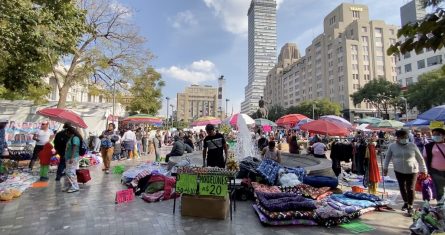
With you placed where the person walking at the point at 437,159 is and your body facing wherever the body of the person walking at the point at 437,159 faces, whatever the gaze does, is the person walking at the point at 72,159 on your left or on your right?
on your right

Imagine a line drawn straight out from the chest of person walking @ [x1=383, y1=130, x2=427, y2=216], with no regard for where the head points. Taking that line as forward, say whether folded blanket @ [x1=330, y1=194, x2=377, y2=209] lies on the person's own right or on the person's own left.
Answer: on the person's own right

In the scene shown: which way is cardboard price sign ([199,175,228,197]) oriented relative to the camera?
toward the camera

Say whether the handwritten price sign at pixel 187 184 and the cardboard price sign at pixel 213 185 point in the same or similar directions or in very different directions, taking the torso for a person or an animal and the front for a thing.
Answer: same or similar directions

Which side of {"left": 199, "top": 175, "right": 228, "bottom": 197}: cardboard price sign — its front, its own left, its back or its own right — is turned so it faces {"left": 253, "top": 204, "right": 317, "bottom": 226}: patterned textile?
left

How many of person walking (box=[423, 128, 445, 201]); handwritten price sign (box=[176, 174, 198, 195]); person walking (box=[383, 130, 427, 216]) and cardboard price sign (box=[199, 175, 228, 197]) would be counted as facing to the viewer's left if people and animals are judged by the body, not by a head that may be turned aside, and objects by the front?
0

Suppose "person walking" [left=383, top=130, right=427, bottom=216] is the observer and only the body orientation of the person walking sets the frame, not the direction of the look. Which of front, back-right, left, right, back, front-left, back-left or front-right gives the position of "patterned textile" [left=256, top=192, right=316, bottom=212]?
front-right

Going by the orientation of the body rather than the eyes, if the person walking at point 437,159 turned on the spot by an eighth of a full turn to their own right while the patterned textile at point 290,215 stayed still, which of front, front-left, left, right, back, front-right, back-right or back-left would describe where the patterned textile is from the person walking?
front

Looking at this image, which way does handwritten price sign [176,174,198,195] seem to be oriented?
toward the camera

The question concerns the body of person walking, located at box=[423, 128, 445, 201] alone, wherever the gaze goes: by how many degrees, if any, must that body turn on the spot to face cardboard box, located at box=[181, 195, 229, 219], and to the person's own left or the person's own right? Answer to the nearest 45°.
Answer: approximately 45° to the person's own right

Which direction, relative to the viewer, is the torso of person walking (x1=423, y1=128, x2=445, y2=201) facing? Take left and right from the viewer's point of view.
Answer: facing the viewer
